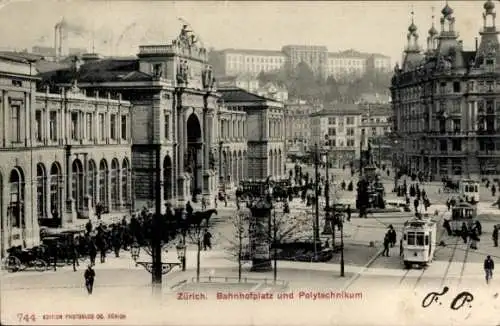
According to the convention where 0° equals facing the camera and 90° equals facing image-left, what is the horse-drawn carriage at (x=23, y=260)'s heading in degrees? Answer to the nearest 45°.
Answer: approximately 270°

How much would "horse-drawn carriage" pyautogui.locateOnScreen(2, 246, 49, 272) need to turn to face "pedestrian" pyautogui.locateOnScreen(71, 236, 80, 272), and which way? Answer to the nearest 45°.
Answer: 0° — it already faces them

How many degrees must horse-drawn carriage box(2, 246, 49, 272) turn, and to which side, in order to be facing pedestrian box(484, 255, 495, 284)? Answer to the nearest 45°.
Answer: approximately 45° to its right

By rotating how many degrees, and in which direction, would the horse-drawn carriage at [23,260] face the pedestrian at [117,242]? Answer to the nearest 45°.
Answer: approximately 45° to its left
